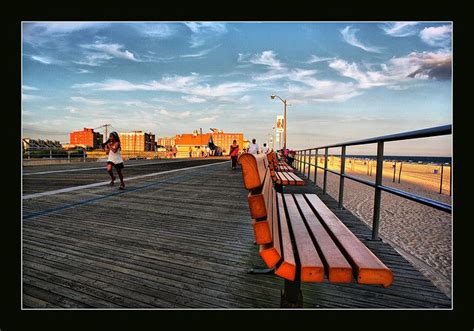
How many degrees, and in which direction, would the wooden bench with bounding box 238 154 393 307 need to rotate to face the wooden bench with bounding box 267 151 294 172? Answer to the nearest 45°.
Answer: approximately 90° to its left

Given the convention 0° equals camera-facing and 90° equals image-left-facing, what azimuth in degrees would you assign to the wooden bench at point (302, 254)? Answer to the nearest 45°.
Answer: approximately 270°
